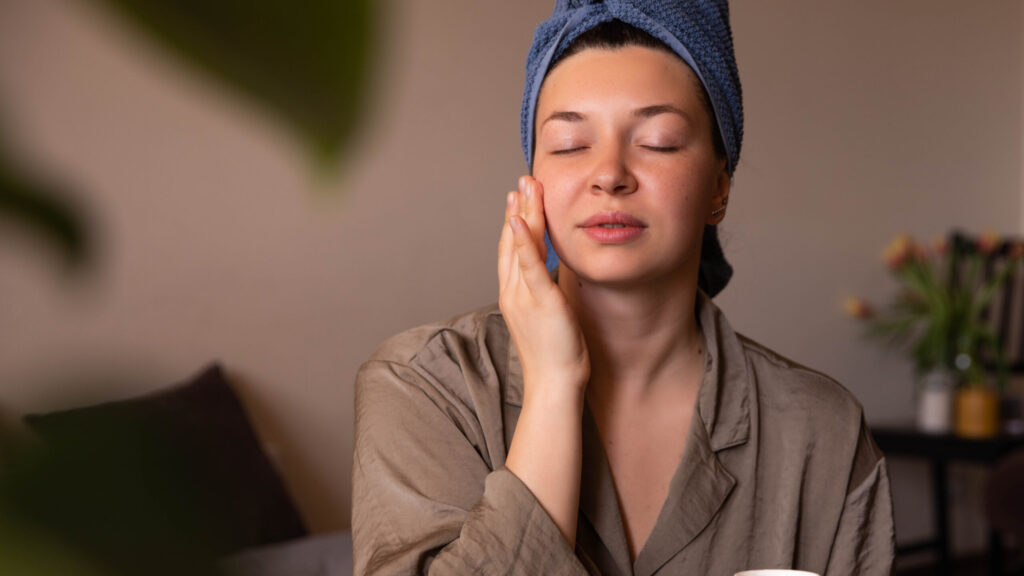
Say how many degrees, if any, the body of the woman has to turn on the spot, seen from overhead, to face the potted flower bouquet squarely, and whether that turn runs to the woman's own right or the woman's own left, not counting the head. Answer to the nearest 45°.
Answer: approximately 135° to the woman's own left

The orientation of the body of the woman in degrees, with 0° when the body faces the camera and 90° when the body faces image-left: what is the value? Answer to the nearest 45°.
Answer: approximately 0°
